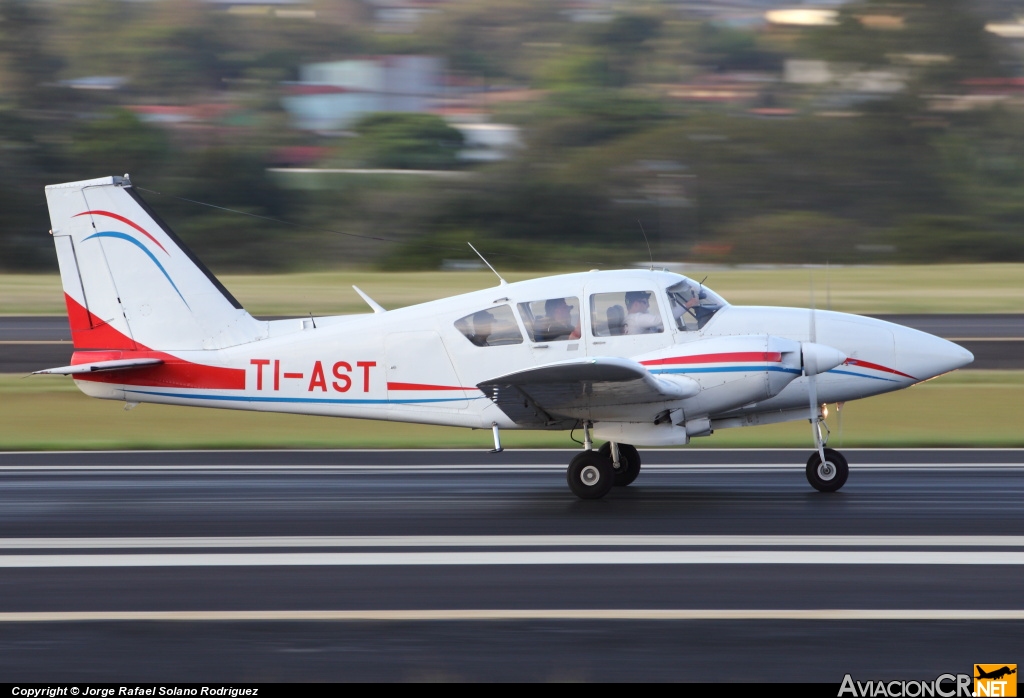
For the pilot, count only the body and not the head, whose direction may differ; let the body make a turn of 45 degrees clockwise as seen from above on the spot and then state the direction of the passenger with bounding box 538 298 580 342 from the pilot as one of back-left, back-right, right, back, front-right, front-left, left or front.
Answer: back-right

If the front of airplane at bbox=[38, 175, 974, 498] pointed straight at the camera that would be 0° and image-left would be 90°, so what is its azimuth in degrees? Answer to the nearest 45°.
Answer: approximately 270°

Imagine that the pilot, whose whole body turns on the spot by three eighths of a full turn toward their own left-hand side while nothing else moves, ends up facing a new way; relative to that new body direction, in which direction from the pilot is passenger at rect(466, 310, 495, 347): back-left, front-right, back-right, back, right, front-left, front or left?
front-left

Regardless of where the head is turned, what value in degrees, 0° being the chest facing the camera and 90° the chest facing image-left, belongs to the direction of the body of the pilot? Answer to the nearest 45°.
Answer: approximately 270°
